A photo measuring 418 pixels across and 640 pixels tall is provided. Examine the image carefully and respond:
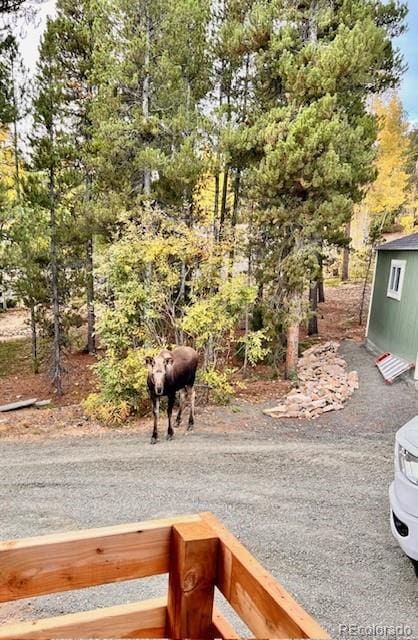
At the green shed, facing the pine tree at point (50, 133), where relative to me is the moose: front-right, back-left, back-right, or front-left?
front-left

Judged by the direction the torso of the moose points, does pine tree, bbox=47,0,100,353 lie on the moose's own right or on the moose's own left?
on the moose's own right

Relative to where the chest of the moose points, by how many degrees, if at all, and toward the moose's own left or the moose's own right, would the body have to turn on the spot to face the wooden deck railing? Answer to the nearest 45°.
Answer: approximately 45° to the moose's own left

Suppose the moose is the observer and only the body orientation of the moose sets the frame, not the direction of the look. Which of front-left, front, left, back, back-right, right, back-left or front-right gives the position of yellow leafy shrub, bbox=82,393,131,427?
right

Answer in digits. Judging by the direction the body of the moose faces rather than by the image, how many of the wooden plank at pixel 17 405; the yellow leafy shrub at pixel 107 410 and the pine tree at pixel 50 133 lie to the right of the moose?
3

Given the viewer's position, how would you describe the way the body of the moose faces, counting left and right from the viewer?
facing the viewer and to the left of the viewer

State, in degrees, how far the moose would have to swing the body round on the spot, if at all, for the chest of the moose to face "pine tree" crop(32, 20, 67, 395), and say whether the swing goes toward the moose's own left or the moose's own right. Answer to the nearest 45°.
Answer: approximately 90° to the moose's own right

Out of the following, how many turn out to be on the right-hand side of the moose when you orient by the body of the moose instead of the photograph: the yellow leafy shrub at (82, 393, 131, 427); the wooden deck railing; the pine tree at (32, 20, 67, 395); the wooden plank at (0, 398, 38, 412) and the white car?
3

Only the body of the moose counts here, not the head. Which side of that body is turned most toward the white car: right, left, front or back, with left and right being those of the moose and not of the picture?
left

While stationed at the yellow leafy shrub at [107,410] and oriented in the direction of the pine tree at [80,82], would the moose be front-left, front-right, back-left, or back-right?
back-right

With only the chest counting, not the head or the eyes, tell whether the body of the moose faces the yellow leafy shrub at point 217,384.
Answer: no

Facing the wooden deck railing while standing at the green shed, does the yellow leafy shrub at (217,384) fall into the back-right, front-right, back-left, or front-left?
front-right

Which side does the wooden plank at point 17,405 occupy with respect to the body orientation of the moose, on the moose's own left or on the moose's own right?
on the moose's own right
